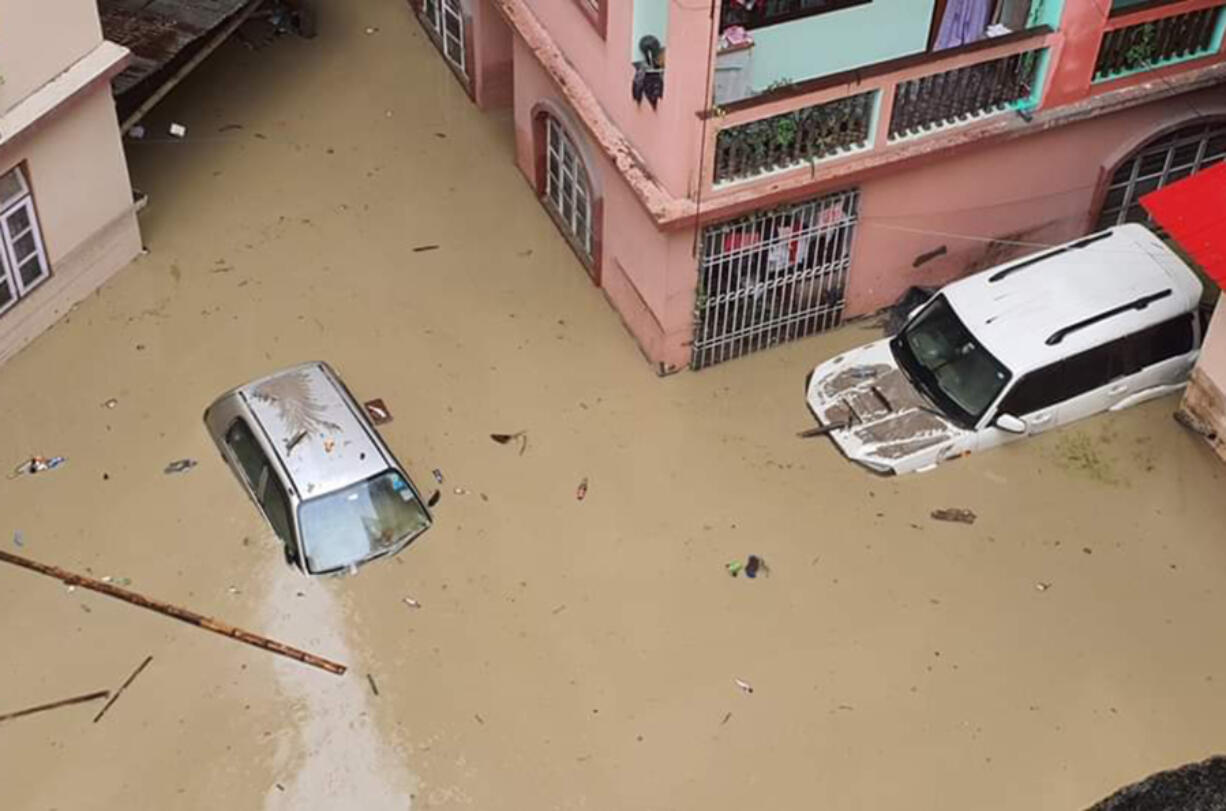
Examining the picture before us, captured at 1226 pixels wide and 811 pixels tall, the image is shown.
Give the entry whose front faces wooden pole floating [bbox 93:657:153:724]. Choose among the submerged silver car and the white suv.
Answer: the white suv

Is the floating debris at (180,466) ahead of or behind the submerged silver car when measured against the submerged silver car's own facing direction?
behind

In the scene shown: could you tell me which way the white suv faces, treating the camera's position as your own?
facing the viewer and to the left of the viewer

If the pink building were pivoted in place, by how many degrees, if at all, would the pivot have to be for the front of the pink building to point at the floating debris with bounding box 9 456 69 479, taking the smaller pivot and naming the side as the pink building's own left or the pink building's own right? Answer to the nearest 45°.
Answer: approximately 90° to the pink building's own right

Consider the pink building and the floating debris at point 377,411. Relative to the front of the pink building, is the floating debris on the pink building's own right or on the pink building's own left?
on the pink building's own right

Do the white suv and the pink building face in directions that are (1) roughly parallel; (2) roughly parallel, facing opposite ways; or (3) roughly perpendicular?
roughly perpendicular

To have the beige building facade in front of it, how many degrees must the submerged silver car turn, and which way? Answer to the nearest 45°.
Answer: approximately 180°

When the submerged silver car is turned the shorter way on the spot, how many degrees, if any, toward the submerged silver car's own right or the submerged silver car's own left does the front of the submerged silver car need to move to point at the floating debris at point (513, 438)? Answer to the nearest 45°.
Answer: approximately 45° to the submerged silver car's own left

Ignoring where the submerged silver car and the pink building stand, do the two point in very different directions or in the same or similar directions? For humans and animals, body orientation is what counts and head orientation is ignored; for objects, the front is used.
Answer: same or similar directions

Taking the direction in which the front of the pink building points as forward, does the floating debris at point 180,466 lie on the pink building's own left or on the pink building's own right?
on the pink building's own right

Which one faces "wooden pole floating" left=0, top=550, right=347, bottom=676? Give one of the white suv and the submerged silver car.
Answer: the white suv

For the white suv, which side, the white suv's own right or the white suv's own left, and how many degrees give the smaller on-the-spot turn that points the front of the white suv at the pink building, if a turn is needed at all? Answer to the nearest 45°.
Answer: approximately 45° to the white suv's own right

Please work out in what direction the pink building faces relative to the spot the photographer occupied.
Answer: facing the viewer and to the right of the viewer

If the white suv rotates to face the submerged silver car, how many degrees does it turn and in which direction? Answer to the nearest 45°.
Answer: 0° — it already faces it
